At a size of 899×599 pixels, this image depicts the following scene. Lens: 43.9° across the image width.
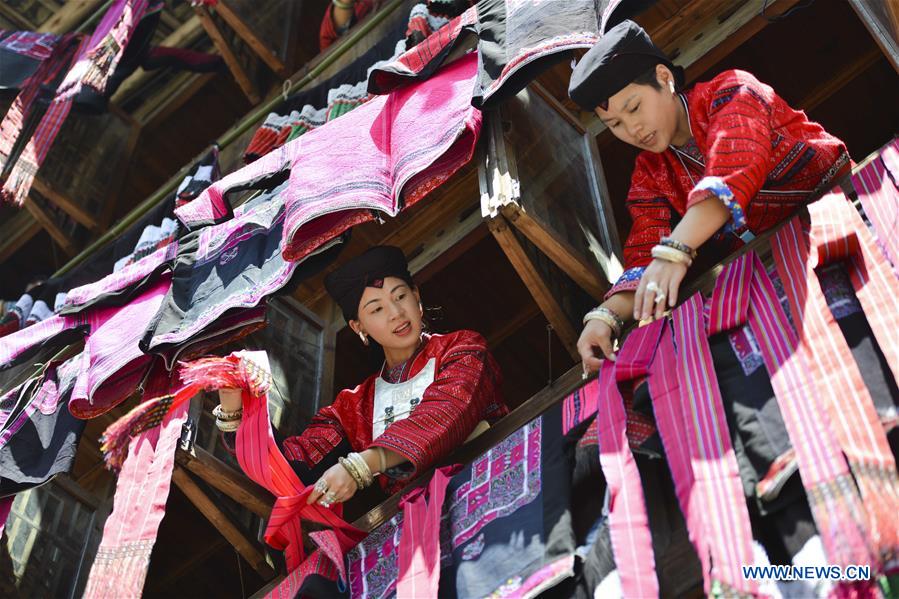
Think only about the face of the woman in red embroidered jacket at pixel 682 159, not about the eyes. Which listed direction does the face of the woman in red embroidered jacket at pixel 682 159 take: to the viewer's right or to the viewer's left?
to the viewer's left

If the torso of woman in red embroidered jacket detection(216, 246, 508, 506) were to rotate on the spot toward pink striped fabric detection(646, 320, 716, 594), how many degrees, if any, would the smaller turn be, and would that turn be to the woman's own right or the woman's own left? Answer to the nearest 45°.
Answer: approximately 90° to the woman's own left

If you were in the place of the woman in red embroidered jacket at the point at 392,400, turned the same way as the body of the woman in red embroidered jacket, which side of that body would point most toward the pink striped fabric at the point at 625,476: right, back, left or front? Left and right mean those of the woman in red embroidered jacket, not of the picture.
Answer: left

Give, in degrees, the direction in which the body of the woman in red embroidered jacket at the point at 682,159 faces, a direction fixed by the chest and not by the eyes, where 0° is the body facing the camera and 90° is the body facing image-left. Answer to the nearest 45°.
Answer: approximately 45°

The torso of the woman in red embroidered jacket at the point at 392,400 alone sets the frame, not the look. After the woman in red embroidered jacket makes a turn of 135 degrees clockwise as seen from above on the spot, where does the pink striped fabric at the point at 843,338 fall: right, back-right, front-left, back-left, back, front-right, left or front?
back-right

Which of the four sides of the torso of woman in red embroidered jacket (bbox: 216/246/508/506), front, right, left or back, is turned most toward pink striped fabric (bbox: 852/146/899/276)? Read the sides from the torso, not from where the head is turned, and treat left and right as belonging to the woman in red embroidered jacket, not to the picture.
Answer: left
